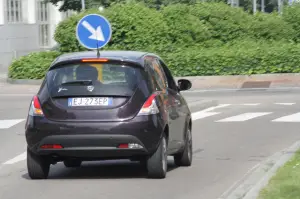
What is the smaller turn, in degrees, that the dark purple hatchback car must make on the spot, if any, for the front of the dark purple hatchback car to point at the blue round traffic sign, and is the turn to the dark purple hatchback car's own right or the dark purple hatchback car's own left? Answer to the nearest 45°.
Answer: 0° — it already faces it

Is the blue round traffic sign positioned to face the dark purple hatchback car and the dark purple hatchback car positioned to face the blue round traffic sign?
yes

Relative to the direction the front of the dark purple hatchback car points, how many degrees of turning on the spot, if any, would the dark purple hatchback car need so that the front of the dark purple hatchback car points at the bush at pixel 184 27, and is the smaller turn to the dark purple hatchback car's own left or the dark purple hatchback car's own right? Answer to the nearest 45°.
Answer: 0° — it already faces it

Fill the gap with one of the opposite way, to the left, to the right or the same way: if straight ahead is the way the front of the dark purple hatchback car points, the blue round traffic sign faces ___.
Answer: the opposite way

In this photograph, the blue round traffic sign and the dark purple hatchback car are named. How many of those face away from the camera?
1

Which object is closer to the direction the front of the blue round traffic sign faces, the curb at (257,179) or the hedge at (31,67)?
the curb

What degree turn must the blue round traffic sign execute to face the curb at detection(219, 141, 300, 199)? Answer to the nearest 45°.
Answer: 0° — it already faces it

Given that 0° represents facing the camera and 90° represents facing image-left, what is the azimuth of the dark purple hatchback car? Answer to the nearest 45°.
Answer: approximately 180°

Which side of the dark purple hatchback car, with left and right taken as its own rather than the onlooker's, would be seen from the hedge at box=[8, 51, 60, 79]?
front

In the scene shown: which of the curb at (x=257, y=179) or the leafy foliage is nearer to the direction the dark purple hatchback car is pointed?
the leafy foliage

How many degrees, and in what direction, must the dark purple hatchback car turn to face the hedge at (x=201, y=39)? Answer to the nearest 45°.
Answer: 0° — it already faces it

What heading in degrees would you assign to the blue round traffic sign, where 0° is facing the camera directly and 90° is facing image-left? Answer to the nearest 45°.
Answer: approximately 0°
